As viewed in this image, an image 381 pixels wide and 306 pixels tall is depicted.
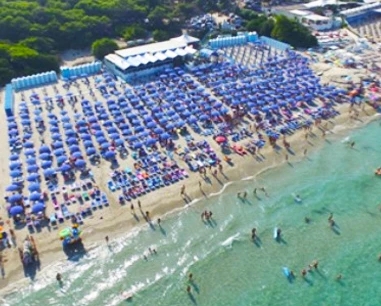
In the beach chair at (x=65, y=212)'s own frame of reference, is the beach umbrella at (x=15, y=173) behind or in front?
behind

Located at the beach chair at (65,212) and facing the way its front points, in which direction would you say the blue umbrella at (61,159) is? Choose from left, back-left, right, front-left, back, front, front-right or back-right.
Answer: back-left

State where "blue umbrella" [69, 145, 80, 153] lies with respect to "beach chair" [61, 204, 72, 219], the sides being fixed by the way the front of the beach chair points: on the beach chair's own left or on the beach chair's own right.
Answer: on the beach chair's own left

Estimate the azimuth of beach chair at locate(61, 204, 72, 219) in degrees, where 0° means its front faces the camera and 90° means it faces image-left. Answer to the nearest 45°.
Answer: approximately 315°

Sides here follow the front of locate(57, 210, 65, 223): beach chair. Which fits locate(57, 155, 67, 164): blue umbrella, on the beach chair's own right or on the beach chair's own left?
on the beach chair's own left

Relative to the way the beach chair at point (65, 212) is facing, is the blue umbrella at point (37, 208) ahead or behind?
behind
